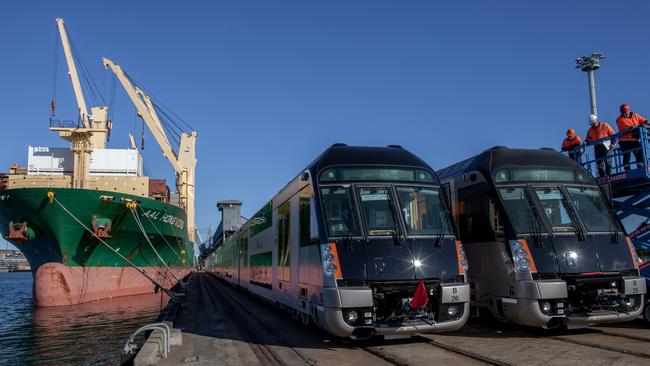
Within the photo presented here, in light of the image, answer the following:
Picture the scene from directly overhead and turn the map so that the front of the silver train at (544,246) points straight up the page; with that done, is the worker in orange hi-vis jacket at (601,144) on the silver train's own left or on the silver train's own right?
on the silver train's own left

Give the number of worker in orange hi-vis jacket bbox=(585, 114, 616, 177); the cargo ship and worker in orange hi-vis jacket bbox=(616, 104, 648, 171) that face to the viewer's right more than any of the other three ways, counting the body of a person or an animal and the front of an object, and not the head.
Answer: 0

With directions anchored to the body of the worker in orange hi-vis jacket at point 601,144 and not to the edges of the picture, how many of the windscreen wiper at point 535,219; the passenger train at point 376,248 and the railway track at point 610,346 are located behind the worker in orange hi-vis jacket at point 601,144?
0

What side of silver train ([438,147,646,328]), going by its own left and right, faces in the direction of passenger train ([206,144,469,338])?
right

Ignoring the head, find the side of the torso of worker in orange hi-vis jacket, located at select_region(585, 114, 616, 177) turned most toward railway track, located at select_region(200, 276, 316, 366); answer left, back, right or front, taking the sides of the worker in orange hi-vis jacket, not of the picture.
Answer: front

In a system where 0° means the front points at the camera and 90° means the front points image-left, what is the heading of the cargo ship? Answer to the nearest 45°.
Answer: approximately 45°

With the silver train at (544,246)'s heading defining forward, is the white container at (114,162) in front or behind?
behind

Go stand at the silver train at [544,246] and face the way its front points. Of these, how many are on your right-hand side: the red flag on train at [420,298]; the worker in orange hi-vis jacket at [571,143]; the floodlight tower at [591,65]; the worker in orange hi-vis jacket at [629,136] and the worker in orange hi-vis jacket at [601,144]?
1

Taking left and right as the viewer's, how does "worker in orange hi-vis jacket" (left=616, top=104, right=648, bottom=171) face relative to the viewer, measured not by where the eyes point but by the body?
facing the viewer and to the left of the viewer

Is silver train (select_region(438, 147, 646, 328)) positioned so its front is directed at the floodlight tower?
no

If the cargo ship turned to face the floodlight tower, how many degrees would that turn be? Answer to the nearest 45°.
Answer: approximately 90° to its left

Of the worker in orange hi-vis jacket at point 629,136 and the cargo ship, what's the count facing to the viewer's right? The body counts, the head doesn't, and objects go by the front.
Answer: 0

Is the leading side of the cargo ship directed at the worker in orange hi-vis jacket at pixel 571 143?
no

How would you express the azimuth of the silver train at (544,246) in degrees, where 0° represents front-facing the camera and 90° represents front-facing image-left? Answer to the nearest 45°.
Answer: approximately 315°

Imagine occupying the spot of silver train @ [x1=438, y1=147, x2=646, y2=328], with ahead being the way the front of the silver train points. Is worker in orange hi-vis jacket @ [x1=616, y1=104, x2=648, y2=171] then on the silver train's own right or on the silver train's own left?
on the silver train's own left

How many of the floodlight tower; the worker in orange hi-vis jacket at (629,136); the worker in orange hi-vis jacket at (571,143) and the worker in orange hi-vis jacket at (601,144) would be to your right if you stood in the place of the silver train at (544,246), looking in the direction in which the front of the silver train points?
0

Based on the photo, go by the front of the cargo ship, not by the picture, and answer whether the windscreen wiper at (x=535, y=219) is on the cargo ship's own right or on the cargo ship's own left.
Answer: on the cargo ship's own left
